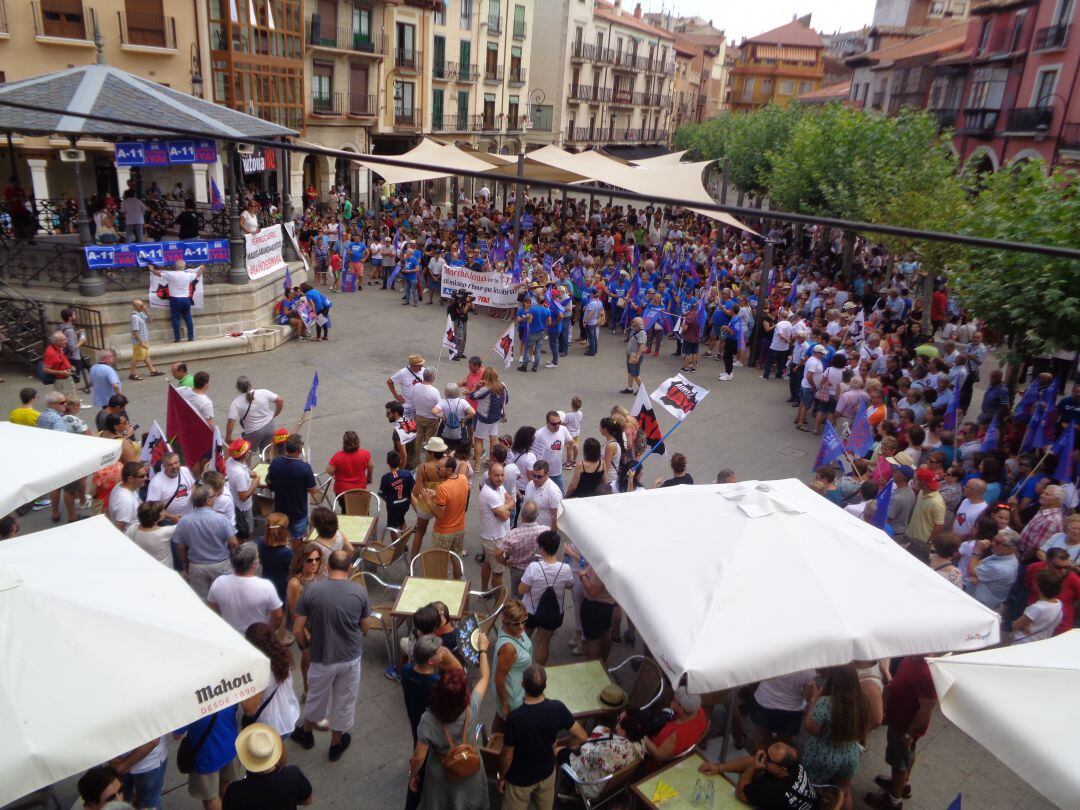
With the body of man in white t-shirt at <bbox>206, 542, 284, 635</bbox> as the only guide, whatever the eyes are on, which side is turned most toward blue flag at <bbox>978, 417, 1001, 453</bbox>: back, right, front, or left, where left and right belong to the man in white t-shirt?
right

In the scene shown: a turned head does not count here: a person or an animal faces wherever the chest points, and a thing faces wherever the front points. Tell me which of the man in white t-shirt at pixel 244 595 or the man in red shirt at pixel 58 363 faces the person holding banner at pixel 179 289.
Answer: the man in white t-shirt

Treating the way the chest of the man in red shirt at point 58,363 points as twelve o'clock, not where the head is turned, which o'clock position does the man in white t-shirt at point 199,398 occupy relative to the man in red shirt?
The man in white t-shirt is roughly at 1 o'clock from the man in red shirt.

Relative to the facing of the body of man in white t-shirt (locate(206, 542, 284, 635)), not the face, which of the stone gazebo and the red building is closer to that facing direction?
the stone gazebo

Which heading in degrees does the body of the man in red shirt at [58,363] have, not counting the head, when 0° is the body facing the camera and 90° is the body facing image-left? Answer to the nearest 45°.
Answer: approximately 315°

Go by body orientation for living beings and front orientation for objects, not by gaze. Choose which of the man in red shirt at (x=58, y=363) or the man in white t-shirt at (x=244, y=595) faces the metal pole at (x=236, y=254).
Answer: the man in white t-shirt

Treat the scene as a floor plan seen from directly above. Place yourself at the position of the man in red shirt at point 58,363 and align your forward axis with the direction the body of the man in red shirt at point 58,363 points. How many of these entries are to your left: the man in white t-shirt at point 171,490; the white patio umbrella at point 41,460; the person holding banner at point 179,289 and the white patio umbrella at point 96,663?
1

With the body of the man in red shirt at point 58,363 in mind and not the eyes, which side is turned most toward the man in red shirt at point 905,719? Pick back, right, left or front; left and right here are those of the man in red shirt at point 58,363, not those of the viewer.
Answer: front

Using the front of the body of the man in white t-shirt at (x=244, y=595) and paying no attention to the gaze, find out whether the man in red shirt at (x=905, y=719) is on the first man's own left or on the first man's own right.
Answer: on the first man's own right

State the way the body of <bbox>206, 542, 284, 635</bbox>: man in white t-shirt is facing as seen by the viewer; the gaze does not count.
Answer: away from the camera

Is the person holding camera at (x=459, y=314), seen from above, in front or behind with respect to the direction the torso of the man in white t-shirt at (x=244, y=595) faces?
in front

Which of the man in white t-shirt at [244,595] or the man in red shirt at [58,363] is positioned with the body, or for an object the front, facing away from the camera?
the man in white t-shirt

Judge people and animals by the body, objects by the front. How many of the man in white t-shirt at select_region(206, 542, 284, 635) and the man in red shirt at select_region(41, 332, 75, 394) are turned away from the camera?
1

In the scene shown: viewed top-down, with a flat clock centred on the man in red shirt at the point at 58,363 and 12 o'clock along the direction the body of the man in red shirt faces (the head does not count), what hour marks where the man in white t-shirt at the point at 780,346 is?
The man in white t-shirt is roughly at 11 o'clock from the man in red shirt.

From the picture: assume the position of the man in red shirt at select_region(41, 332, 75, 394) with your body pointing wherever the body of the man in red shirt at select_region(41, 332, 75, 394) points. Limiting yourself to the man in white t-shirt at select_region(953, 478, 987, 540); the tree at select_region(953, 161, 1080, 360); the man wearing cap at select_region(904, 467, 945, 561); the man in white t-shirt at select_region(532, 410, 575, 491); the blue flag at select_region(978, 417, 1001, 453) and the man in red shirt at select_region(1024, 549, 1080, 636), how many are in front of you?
6

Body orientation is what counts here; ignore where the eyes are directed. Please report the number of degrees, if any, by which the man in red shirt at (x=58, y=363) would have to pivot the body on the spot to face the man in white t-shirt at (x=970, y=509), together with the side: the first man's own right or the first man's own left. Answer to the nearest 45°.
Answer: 0° — they already face them

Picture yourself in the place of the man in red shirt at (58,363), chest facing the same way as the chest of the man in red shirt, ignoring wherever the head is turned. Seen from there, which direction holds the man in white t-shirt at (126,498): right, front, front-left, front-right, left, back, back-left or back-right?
front-right

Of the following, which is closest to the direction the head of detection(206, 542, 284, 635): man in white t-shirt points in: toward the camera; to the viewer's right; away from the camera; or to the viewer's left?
away from the camera

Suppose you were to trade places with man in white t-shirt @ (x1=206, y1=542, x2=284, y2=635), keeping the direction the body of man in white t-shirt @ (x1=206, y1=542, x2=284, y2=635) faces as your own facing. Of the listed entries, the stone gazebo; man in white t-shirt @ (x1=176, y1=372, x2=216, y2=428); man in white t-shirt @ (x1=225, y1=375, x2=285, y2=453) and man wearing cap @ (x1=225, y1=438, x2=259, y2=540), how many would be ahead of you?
4

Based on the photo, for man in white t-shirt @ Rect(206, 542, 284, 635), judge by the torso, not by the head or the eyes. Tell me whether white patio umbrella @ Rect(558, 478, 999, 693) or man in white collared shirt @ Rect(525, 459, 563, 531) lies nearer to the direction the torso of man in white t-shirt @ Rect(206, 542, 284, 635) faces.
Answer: the man in white collared shirt
